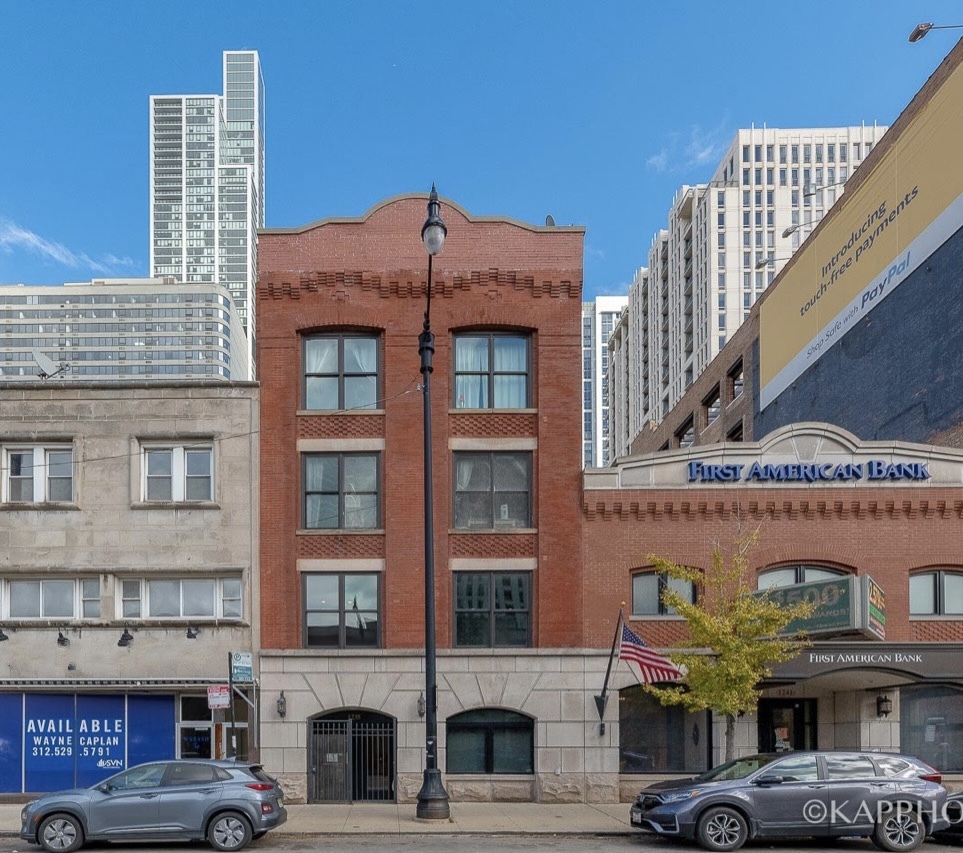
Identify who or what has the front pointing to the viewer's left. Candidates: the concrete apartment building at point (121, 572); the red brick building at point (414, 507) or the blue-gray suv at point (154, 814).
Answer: the blue-gray suv

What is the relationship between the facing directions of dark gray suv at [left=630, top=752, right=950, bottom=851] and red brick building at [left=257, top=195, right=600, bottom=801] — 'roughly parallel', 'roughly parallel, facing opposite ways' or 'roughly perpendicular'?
roughly perpendicular

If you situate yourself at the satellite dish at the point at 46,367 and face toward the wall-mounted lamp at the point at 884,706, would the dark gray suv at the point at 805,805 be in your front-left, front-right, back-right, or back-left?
front-right

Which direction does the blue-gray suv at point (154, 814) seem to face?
to the viewer's left

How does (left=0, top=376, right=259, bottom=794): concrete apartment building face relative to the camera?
toward the camera

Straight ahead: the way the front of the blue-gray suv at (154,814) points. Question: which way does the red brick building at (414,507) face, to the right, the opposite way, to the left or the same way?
to the left

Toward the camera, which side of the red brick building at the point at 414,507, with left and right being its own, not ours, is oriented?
front

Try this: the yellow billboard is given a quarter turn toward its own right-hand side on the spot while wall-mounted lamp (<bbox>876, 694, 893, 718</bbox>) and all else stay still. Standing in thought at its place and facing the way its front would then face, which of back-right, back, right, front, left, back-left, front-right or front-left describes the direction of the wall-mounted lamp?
back-left

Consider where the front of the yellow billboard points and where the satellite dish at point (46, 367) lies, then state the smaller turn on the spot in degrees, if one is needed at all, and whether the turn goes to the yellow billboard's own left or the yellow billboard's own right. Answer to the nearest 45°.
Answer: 0° — it already faces it

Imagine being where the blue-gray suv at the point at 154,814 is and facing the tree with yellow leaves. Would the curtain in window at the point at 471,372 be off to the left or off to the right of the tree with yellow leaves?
left

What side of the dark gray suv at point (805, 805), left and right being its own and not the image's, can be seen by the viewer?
left

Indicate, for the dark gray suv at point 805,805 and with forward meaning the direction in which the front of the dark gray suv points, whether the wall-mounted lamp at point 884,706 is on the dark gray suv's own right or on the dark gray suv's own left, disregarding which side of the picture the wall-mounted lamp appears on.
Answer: on the dark gray suv's own right

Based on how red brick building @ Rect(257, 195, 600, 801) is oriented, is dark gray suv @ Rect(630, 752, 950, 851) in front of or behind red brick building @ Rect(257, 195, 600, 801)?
in front
